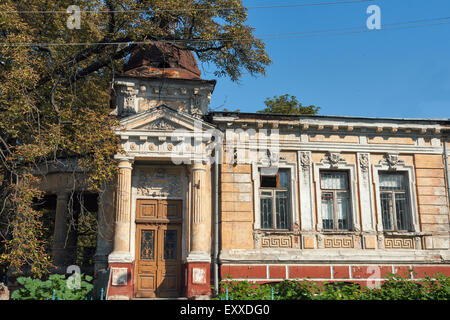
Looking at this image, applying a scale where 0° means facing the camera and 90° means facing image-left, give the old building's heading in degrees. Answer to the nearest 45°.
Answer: approximately 0°

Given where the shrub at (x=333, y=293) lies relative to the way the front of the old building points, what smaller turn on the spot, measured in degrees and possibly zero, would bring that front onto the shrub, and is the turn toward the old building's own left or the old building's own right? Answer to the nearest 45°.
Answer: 0° — it already faces it

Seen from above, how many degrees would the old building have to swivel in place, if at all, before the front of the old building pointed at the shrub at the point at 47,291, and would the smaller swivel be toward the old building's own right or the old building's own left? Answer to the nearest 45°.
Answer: approximately 45° to the old building's own right
